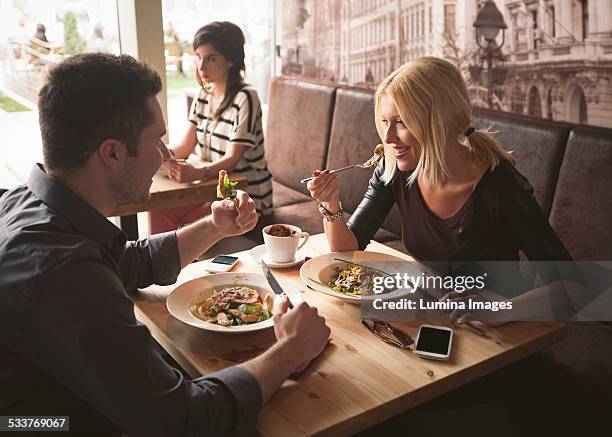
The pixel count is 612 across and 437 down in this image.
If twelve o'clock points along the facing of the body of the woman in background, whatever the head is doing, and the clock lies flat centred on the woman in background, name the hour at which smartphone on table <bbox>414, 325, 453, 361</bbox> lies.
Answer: The smartphone on table is roughly at 10 o'clock from the woman in background.

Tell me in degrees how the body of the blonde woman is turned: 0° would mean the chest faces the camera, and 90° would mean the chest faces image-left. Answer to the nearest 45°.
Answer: approximately 45°

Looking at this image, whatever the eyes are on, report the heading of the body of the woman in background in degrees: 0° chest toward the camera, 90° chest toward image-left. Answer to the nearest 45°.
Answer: approximately 45°

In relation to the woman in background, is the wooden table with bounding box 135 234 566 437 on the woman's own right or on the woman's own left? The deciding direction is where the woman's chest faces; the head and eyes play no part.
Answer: on the woman's own left

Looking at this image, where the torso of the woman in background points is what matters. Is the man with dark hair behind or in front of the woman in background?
in front

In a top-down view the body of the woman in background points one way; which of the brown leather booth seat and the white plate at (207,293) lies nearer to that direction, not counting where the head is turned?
the white plate

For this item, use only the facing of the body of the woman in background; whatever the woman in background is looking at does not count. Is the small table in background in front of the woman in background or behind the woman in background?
in front

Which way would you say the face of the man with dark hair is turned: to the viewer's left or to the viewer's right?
to the viewer's right

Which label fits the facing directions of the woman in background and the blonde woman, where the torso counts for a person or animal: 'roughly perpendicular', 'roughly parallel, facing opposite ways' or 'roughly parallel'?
roughly parallel

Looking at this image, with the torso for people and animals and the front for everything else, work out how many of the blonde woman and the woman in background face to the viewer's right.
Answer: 0

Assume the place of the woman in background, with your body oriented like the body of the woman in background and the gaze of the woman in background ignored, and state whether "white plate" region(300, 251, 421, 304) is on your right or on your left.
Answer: on your left
